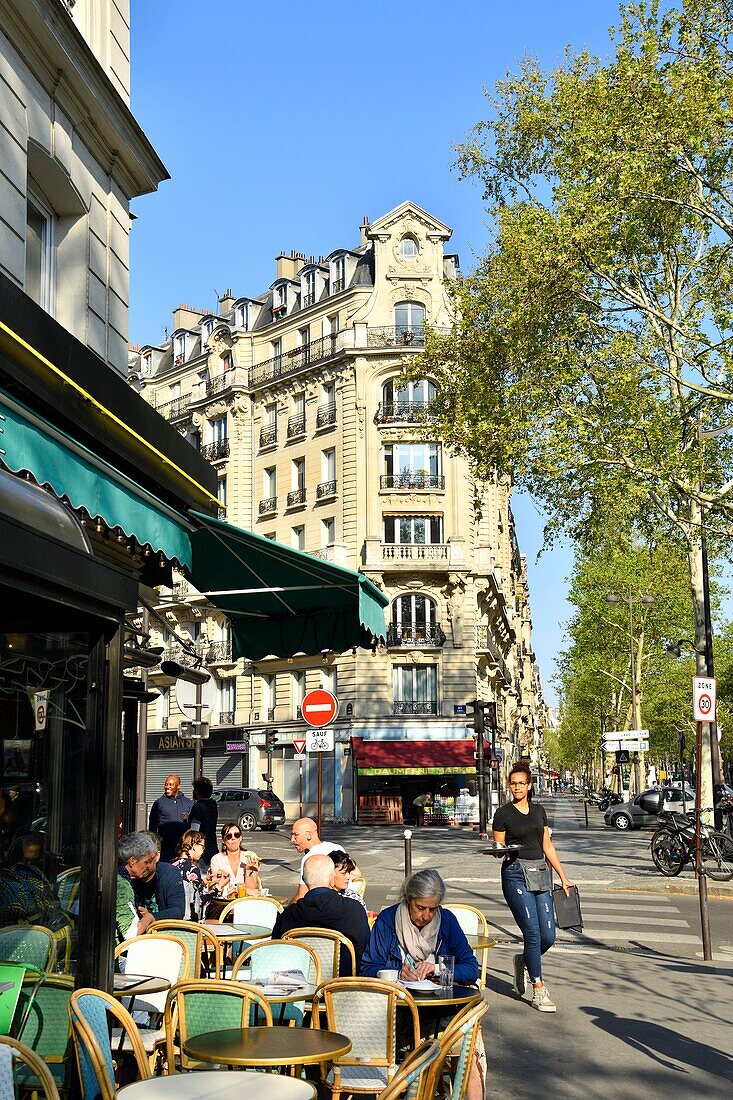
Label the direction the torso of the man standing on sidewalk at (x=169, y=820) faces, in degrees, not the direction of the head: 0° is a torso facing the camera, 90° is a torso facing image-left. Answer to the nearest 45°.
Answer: approximately 0°

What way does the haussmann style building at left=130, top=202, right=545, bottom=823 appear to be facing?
toward the camera

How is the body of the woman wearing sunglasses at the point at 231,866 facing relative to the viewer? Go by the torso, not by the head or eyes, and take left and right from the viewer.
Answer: facing the viewer

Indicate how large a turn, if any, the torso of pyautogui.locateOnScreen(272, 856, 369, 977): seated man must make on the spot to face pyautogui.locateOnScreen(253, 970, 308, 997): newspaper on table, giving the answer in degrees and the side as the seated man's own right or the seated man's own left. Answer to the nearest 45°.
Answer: approximately 180°

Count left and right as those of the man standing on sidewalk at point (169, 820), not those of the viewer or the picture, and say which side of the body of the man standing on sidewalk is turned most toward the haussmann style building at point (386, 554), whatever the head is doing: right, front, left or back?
back

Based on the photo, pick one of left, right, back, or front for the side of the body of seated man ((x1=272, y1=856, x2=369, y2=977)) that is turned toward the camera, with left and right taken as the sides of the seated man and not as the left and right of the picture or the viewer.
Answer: back

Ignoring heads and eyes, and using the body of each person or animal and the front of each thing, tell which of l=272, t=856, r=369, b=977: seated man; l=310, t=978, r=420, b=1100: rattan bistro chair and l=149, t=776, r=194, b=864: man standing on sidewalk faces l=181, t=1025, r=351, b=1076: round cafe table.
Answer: the man standing on sidewalk

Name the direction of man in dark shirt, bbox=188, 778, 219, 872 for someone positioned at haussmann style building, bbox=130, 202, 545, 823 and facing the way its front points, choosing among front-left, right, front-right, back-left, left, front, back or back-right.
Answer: front

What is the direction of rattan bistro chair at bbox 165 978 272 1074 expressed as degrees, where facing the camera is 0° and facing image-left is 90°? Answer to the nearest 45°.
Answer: approximately 0°

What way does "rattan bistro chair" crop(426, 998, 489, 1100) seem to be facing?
to the viewer's left

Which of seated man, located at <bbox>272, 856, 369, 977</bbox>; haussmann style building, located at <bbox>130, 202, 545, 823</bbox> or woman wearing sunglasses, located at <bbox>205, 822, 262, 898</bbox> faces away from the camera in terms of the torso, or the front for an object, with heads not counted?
the seated man

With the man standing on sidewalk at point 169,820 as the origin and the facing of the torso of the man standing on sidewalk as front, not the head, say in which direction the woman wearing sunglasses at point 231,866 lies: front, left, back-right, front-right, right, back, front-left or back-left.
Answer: front

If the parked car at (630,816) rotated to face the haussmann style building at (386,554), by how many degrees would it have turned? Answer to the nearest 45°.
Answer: approximately 45° to its right

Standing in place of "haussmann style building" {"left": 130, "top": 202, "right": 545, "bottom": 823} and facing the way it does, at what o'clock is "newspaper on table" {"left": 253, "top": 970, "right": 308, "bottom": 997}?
The newspaper on table is roughly at 12 o'clock from the haussmann style building.

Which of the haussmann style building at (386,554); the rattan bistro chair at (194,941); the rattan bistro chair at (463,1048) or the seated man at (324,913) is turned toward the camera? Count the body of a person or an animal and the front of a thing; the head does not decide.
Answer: the haussmann style building

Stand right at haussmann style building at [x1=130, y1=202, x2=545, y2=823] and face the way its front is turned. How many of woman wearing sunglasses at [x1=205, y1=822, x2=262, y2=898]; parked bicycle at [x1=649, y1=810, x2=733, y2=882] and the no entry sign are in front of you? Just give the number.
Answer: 3
